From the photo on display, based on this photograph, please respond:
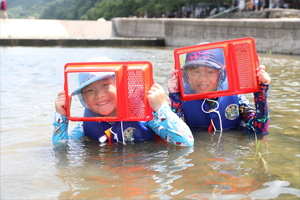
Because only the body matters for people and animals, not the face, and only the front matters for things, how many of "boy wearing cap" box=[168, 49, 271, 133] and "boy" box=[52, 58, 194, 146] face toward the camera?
2

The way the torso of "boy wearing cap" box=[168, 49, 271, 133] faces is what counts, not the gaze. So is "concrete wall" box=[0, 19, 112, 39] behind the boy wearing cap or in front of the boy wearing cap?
behind

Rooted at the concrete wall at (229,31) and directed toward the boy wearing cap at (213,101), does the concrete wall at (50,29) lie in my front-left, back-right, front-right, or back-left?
back-right

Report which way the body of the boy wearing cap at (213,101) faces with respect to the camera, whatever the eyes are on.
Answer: toward the camera

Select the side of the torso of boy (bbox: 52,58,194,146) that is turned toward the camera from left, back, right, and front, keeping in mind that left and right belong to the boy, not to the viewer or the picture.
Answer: front

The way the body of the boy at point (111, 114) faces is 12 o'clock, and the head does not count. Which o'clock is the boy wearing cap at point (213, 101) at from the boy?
The boy wearing cap is roughly at 8 o'clock from the boy.

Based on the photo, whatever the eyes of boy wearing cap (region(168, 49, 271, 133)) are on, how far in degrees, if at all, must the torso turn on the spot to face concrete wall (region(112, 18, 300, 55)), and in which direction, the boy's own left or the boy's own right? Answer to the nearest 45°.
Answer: approximately 180°

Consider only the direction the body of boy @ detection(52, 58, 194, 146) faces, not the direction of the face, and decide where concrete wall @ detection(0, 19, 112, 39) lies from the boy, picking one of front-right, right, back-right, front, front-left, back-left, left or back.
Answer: back
